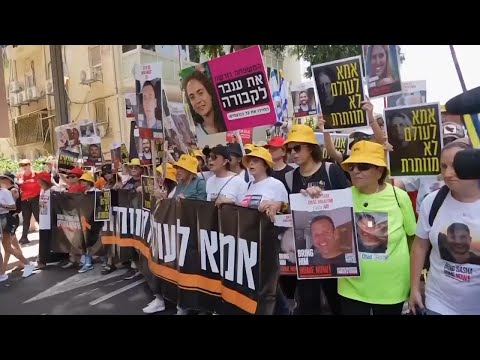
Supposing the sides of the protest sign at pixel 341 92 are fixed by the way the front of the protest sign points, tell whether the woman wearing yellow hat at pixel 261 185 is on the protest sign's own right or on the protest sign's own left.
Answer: on the protest sign's own right

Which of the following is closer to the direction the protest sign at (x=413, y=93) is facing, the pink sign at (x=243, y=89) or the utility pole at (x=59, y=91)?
the pink sign

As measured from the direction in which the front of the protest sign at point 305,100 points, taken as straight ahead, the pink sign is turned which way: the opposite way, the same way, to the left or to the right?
the same way

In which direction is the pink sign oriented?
toward the camera

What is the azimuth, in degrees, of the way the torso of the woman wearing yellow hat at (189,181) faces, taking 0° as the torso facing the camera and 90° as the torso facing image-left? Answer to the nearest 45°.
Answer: approximately 45°

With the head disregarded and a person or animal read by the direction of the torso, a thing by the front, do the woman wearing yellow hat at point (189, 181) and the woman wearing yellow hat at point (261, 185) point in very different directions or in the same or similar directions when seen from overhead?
same or similar directions

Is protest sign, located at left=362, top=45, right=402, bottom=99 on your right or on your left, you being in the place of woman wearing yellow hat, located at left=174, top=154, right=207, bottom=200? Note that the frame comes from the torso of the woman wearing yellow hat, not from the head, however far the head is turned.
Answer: on your left

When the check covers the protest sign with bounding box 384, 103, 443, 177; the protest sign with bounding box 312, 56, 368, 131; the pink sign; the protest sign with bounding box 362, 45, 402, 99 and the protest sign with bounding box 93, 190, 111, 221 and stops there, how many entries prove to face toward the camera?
5

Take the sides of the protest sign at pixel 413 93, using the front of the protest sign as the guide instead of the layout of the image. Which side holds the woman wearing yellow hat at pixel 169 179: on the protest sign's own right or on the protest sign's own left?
on the protest sign's own right

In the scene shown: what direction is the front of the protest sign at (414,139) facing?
toward the camera

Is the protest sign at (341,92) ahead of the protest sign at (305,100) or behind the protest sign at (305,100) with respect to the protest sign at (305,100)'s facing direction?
ahead

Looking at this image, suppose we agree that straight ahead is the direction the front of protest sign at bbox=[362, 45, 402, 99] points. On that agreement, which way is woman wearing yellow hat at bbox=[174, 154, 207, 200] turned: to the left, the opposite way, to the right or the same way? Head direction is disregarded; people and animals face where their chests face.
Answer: the same way

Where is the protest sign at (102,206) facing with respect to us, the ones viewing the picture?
facing the viewer

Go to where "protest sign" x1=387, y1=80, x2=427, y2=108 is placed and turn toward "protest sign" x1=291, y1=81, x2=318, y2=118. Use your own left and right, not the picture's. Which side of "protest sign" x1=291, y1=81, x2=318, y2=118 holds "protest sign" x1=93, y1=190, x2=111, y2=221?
left

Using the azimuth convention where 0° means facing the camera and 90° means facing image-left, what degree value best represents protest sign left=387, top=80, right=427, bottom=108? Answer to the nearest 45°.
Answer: approximately 0°
